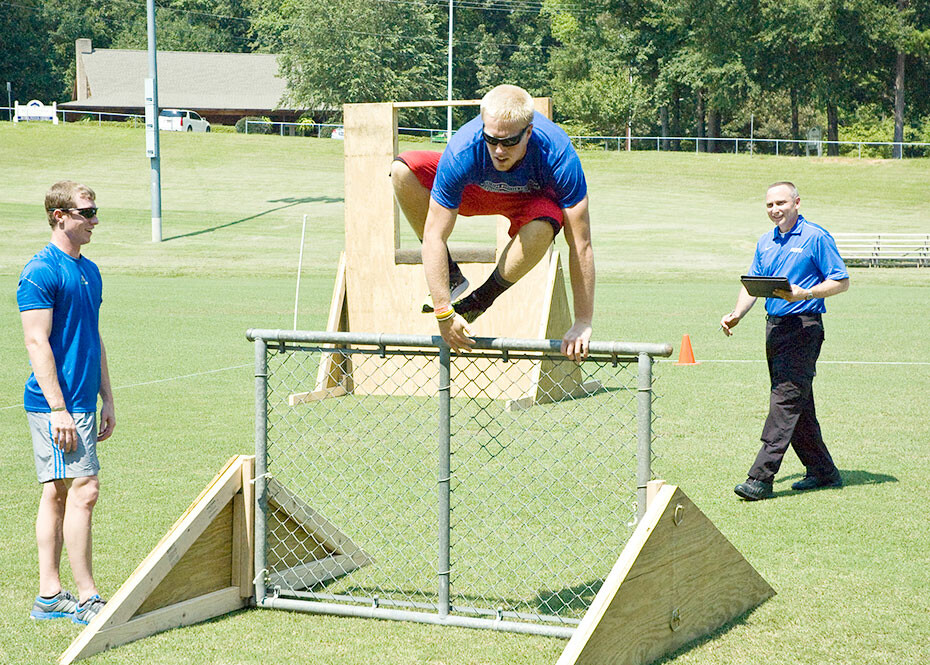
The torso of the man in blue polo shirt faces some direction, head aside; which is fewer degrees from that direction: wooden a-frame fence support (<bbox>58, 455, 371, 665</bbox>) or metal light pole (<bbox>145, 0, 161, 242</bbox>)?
the wooden a-frame fence support

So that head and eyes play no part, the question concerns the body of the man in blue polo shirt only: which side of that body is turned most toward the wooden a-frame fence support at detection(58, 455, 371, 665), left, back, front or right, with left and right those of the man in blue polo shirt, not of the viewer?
front

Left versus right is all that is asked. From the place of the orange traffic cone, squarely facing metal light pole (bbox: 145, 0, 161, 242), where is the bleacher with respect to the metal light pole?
right

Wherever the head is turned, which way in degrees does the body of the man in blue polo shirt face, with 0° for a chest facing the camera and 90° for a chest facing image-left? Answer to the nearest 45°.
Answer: approximately 45°

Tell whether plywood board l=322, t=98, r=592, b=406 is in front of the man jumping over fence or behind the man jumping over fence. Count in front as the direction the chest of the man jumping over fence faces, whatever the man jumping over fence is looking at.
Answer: behind

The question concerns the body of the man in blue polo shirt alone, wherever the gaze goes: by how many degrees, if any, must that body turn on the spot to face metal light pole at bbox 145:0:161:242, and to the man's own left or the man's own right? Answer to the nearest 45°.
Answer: approximately 90° to the man's own right

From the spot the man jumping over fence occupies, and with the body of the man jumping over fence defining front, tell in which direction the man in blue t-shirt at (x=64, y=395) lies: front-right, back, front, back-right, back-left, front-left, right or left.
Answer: right

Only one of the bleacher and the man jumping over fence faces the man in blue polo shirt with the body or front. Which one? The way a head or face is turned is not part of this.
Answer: the bleacher
